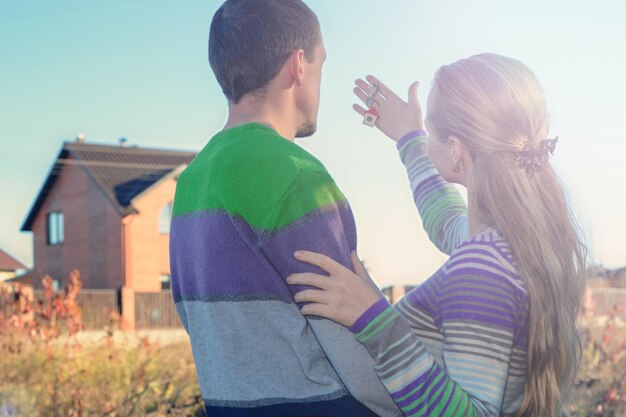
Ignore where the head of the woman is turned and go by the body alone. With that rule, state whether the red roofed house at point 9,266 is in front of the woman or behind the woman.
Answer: in front

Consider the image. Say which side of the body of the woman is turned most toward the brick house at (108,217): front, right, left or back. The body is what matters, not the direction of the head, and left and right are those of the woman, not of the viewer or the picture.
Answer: front

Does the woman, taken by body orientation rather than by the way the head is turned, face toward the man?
no

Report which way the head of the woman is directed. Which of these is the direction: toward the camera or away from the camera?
away from the camera

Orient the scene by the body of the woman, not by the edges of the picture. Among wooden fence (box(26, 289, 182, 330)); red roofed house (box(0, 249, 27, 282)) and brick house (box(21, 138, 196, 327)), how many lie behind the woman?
0

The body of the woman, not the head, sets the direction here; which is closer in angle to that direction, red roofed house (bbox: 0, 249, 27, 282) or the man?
the red roofed house

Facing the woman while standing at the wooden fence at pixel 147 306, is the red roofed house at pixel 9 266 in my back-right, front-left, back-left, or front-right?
back-right

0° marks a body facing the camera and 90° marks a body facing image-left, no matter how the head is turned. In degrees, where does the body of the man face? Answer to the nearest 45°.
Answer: approximately 225°

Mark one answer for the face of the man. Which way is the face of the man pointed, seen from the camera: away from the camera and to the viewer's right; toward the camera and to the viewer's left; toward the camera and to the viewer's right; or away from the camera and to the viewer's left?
away from the camera and to the viewer's right

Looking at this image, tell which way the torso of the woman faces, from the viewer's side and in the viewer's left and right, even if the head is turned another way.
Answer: facing away from the viewer and to the left of the viewer
